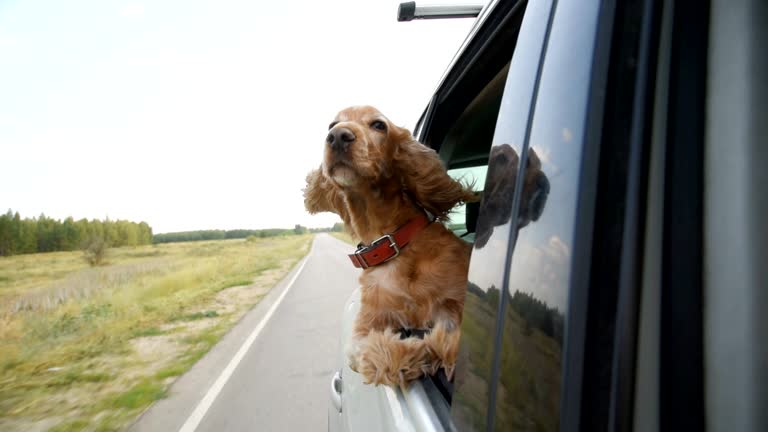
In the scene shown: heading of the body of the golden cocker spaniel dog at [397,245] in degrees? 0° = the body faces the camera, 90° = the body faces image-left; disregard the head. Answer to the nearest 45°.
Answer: approximately 45°

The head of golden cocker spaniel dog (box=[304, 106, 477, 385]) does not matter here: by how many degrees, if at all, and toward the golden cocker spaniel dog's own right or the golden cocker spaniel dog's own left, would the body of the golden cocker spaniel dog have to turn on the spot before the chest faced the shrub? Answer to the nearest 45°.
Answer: approximately 90° to the golden cocker spaniel dog's own right
